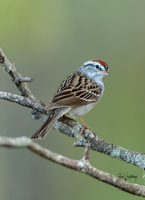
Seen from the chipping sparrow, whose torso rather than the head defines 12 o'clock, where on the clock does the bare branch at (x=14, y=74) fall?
The bare branch is roughly at 7 o'clock from the chipping sparrow.

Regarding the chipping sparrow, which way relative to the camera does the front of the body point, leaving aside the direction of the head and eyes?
to the viewer's right

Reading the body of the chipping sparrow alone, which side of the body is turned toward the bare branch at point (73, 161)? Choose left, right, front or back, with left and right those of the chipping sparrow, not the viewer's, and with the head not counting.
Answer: right
